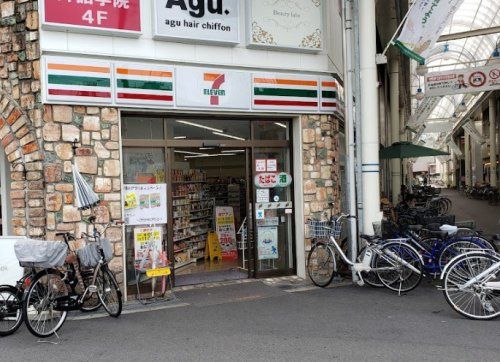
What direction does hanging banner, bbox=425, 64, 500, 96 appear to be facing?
toward the camera

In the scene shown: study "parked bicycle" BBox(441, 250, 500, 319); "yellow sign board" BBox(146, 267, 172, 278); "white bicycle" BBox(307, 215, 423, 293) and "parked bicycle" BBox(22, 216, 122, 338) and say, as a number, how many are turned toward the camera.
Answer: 1

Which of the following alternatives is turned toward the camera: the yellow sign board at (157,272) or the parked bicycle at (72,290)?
the yellow sign board

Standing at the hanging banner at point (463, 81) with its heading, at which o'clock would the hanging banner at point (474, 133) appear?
the hanging banner at point (474, 133) is roughly at 6 o'clock from the hanging banner at point (463, 81).

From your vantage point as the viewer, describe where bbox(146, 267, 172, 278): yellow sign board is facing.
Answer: facing the viewer

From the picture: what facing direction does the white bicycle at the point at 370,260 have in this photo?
to the viewer's left

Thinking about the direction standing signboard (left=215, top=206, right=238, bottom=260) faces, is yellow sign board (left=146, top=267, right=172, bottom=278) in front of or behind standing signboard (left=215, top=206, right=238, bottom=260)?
in front

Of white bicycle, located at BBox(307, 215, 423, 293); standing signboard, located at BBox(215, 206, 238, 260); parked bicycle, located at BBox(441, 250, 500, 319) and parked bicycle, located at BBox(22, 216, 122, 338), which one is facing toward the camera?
the standing signboard

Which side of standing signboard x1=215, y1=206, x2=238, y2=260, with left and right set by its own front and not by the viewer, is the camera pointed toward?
front
